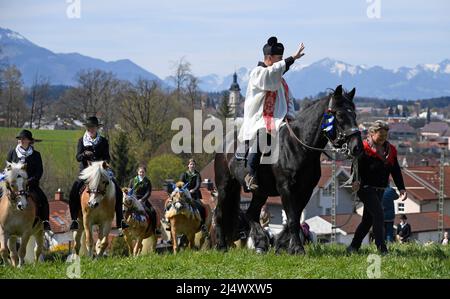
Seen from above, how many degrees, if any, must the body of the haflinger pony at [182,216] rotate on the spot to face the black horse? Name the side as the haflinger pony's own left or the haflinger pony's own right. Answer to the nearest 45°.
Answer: approximately 45° to the haflinger pony's own left

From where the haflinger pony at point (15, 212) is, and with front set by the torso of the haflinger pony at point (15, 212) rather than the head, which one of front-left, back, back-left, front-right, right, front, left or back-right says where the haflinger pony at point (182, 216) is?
back-left

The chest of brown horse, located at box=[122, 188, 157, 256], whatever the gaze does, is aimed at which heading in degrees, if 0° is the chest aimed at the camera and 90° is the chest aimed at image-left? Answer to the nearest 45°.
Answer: approximately 45°

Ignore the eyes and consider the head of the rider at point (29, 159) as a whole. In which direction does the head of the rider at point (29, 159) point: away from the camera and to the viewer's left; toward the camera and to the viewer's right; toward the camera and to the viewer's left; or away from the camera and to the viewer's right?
toward the camera and to the viewer's right

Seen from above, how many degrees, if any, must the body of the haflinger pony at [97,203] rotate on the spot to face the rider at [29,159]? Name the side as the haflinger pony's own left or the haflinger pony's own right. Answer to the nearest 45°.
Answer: approximately 90° to the haflinger pony's own right
